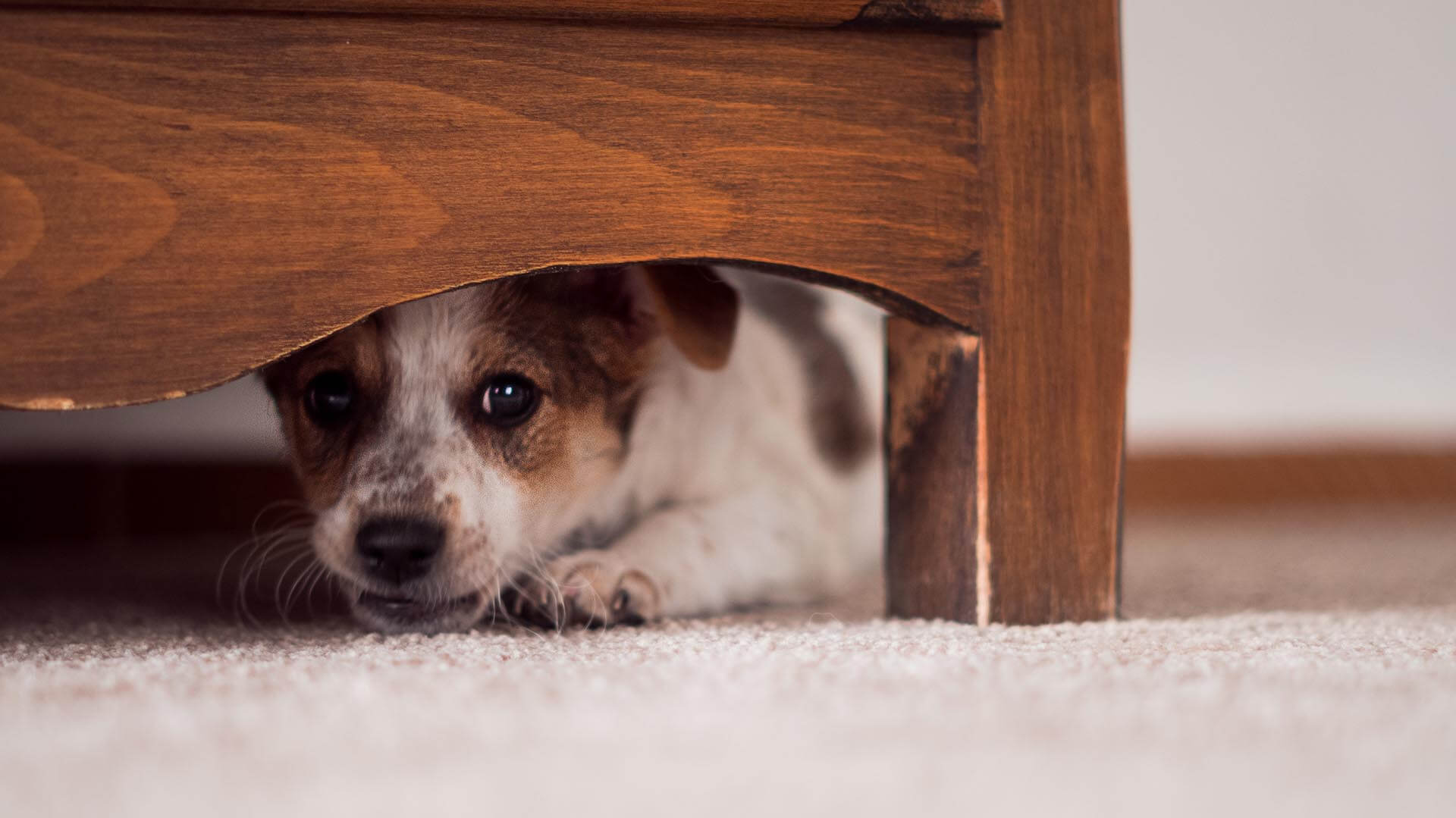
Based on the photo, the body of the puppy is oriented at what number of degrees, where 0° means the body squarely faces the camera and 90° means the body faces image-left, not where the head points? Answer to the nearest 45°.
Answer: approximately 45°
